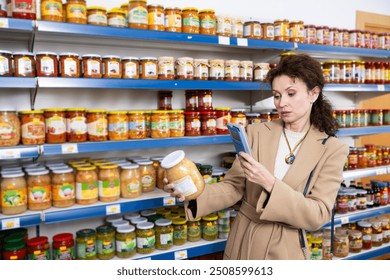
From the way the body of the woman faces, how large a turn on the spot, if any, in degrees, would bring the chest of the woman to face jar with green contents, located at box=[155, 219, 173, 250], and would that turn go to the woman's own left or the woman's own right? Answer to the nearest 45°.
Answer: approximately 90° to the woman's own right

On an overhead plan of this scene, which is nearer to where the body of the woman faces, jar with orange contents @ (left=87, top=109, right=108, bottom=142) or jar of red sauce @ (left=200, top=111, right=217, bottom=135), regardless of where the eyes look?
the jar with orange contents

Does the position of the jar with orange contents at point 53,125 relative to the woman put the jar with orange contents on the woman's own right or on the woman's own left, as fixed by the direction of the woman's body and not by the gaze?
on the woman's own right

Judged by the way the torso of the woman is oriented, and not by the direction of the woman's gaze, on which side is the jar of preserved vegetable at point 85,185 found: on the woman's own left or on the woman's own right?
on the woman's own right

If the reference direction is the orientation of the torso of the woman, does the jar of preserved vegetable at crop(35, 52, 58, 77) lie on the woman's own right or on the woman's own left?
on the woman's own right

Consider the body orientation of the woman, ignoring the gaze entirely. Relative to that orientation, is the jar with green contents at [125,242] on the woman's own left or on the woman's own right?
on the woman's own right

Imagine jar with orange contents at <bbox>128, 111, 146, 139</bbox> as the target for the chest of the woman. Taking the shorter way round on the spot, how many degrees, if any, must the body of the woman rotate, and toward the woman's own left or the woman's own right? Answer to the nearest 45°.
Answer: approximately 90° to the woman's own right

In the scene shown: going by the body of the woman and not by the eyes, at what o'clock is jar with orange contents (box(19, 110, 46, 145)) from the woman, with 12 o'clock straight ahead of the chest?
The jar with orange contents is roughly at 2 o'clock from the woman.

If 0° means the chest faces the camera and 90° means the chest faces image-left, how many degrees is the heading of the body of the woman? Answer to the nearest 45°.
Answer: approximately 45°

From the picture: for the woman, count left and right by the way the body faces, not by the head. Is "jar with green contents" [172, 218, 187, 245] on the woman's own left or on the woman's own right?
on the woman's own right
